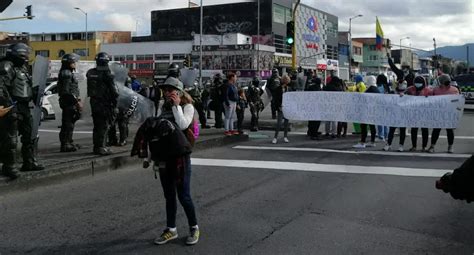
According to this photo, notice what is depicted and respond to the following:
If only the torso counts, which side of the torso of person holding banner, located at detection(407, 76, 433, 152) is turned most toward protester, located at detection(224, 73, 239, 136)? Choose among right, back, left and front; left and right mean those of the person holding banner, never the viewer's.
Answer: right

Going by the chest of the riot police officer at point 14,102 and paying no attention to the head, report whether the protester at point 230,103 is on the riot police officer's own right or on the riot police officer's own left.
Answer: on the riot police officer's own left

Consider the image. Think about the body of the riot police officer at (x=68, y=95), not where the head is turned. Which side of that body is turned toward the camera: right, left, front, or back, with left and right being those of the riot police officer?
right

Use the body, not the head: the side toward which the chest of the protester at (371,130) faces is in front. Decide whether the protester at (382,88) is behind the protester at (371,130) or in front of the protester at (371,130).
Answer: behind

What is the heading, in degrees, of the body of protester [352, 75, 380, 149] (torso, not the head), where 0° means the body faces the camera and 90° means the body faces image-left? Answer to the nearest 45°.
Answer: approximately 45°

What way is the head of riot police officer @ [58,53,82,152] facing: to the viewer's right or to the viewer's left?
to the viewer's right
